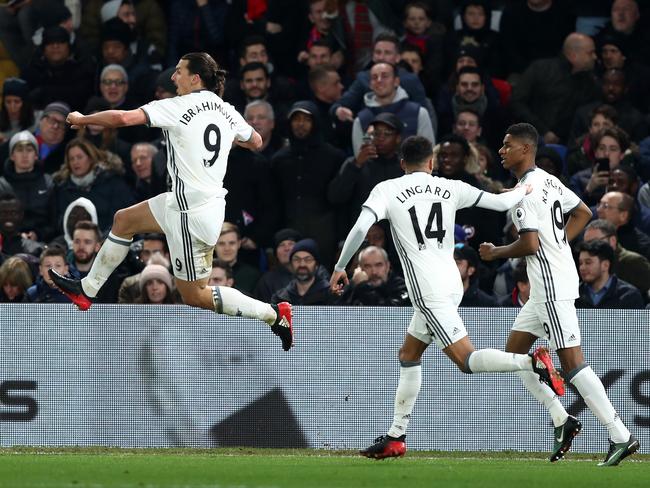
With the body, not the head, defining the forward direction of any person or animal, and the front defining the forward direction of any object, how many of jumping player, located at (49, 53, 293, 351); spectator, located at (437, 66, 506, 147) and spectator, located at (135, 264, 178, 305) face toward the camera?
2

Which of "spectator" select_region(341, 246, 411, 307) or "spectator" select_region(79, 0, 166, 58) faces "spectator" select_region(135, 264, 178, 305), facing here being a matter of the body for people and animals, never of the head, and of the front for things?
"spectator" select_region(79, 0, 166, 58)

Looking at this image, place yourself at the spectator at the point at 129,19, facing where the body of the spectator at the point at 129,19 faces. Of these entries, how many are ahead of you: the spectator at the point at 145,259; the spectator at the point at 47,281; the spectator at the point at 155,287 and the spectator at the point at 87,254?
4

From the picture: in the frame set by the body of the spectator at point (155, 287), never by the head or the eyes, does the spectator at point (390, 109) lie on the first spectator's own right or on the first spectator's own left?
on the first spectator's own left

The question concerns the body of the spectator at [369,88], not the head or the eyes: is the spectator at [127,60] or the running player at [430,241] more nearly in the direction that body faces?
the running player

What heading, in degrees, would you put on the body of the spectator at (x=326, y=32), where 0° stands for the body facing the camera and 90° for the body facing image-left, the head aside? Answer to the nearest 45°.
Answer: approximately 0°

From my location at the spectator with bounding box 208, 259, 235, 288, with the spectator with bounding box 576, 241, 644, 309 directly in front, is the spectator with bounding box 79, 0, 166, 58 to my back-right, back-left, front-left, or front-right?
back-left

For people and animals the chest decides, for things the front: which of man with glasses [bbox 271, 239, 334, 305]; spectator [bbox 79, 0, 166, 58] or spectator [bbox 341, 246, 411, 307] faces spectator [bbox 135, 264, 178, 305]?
spectator [bbox 79, 0, 166, 58]
